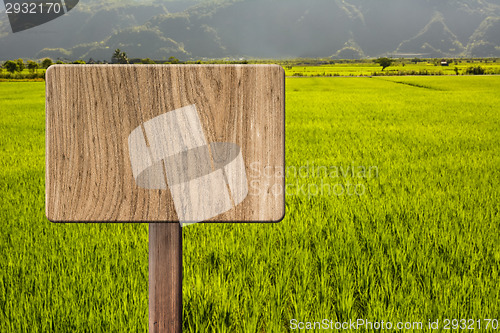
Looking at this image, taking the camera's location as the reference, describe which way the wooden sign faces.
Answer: facing the viewer
